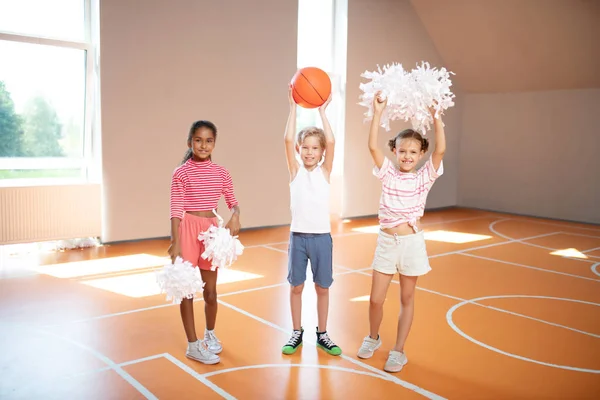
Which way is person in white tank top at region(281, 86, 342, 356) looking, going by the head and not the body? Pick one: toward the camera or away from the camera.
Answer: toward the camera

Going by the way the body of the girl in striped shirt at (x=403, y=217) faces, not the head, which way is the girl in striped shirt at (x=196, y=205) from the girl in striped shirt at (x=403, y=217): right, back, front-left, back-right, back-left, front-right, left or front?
right

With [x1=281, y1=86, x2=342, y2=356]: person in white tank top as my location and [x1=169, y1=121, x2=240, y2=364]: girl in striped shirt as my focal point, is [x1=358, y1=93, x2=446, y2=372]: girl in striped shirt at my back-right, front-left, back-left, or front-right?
back-left

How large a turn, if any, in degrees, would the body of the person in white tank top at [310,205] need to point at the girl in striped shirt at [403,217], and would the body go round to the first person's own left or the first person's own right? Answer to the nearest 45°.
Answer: approximately 90° to the first person's own left

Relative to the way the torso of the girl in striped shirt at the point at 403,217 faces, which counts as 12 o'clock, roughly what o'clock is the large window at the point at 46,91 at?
The large window is roughly at 4 o'clock from the girl in striped shirt.

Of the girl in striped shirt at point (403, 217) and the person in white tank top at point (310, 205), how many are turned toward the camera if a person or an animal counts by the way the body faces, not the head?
2

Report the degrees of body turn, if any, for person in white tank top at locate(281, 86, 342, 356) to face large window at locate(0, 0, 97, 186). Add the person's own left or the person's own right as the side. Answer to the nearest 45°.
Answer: approximately 135° to the person's own right

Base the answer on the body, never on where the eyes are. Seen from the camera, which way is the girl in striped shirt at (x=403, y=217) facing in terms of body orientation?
toward the camera

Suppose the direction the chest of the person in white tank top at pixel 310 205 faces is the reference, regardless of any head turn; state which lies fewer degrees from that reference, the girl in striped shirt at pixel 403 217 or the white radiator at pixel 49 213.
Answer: the girl in striped shirt

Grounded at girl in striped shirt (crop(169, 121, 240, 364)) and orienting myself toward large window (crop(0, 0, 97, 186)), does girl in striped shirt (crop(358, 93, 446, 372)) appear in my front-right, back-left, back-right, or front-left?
back-right

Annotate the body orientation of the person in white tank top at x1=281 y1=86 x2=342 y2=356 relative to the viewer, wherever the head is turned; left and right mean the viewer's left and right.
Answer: facing the viewer

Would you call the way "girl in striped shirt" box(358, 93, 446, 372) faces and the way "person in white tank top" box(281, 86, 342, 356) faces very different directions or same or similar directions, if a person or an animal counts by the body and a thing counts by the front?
same or similar directions

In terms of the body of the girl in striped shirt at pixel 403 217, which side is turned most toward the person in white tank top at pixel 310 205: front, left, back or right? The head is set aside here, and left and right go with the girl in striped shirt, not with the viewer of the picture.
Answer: right
